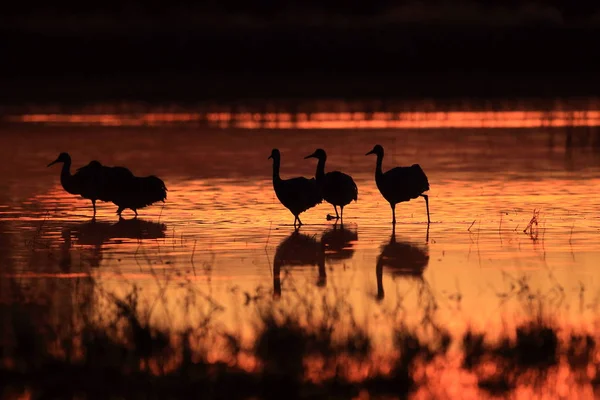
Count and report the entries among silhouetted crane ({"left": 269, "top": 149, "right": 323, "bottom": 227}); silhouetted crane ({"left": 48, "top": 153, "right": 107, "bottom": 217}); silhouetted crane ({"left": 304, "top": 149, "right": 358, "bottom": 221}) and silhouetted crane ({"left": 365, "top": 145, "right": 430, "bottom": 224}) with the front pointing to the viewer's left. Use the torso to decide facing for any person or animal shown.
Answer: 4

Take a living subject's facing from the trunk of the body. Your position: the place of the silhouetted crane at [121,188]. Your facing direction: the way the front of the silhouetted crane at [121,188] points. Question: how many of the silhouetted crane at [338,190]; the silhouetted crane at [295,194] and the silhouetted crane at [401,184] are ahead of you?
0

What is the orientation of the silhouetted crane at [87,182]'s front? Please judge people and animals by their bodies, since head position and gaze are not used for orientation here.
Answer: to the viewer's left

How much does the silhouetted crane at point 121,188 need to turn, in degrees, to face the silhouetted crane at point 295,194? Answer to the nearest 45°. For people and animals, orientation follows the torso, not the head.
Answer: approximately 135° to its left

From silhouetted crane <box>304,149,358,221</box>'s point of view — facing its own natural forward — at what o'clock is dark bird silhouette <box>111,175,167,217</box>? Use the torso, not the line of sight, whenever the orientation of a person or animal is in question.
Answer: The dark bird silhouette is roughly at 12 o'clock from the silhouetted crane.

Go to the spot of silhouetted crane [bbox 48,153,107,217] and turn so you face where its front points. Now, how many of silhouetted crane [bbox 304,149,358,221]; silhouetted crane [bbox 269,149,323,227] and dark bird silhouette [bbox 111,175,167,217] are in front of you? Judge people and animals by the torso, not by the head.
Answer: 0

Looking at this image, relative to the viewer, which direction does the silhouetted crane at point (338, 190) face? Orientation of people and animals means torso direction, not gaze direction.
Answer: to the viewer's left

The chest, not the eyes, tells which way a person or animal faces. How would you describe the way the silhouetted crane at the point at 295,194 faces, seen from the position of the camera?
facing to the left of the viewer

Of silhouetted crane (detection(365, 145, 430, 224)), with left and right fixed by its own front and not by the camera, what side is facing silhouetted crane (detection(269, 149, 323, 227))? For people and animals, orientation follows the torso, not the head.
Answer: front

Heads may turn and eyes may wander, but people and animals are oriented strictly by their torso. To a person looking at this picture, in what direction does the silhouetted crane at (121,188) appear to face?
facing to the left of the viewer

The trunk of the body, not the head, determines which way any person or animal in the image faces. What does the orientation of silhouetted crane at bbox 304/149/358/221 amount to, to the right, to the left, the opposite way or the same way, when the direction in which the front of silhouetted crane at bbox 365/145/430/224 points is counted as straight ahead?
the same way

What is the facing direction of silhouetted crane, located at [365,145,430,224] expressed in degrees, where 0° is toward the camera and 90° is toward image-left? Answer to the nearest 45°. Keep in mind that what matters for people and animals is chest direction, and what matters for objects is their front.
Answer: approximately 90°

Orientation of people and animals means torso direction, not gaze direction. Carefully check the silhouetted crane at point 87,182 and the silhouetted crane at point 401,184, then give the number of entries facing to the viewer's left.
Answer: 2
